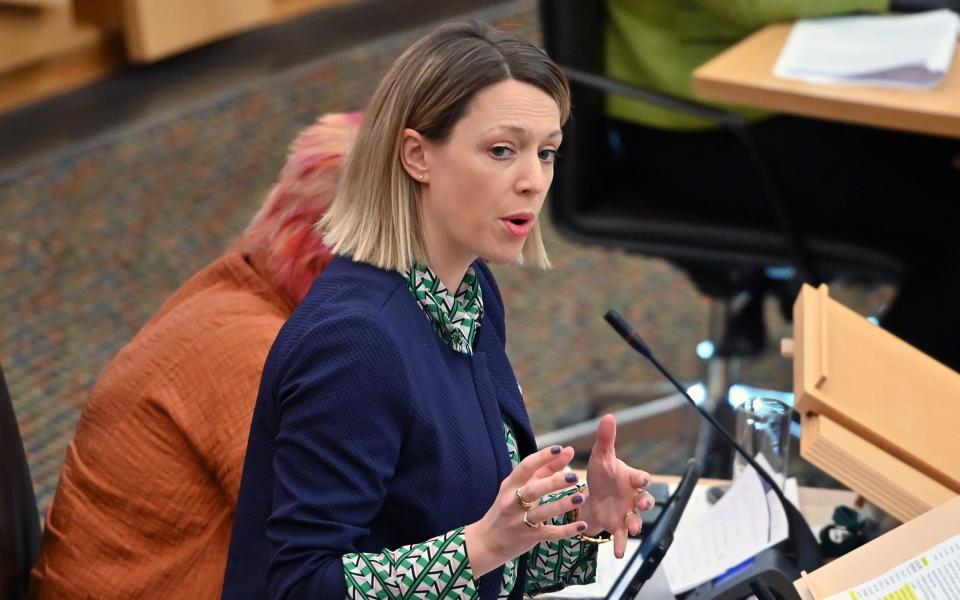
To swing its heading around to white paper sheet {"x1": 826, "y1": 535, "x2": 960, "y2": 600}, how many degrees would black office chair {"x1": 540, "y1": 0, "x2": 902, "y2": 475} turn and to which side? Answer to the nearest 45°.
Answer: approximately 90° to its right

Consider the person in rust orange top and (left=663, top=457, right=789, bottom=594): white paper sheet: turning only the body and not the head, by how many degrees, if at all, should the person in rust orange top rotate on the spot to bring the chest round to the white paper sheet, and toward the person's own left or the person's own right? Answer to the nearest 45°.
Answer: approximately 45° to the person's own right

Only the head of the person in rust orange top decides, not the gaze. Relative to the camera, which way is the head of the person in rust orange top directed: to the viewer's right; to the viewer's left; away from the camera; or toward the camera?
away from the camera

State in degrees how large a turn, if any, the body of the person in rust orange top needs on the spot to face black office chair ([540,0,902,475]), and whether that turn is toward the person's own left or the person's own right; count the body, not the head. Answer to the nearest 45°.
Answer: approximately 45° to the person's own left

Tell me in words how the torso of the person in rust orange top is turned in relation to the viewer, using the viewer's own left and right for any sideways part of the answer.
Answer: facing to the right of the viewer

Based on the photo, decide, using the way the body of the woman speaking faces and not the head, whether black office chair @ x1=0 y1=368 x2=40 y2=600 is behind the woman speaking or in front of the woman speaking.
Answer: behind
